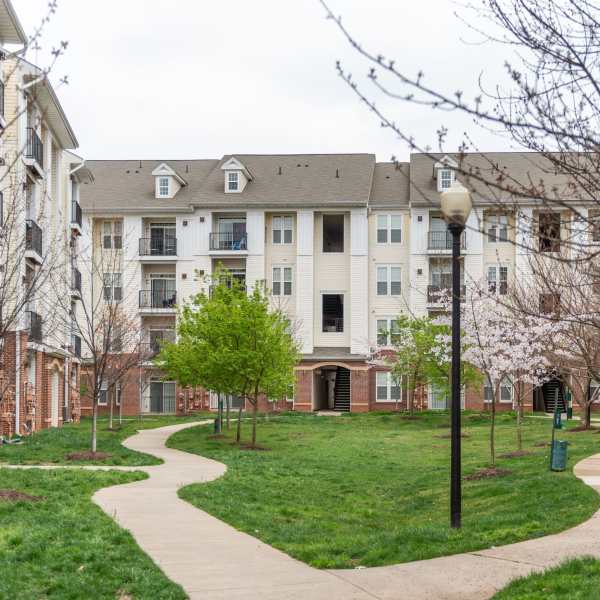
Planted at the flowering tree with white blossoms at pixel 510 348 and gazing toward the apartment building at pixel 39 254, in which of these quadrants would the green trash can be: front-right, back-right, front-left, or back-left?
back-left

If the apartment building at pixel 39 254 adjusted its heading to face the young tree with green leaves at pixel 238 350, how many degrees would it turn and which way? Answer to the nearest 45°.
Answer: approximately 45° to its right

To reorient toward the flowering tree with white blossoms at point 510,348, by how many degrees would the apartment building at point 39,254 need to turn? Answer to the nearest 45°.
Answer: approximately 45° to its right

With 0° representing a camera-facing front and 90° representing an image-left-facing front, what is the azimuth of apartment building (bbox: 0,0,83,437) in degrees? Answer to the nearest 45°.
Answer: approximately 270°
